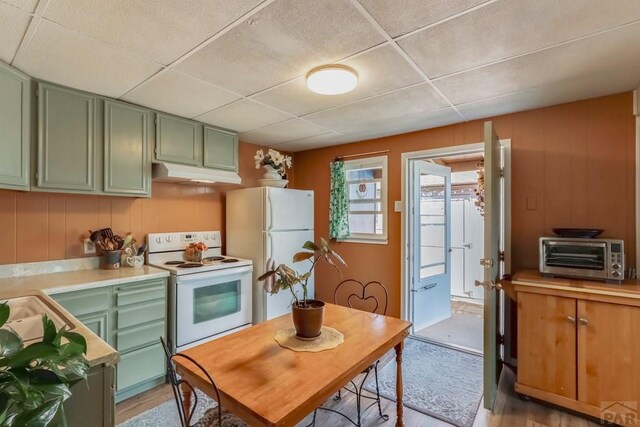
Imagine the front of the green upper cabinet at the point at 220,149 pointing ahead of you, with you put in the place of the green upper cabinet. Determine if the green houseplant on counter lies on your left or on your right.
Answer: on your right

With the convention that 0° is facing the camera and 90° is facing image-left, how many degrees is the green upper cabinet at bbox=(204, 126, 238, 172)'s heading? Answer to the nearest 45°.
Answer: approximately 315°

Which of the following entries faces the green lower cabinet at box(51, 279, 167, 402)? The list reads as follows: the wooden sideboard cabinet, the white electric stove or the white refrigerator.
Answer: the wooden sideboard cabinet

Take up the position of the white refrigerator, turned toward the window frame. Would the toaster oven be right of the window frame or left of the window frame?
right

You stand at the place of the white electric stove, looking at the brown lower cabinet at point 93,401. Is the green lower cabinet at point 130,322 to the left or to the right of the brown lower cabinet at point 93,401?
right

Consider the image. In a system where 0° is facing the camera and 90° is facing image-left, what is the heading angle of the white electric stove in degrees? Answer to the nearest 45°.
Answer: approximately 315°

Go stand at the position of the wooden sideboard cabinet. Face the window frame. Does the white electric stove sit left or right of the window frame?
left

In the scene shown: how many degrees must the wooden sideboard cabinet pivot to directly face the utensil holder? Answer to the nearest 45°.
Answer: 0° — it already faces it

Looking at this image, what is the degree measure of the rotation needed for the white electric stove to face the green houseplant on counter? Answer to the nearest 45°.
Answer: approximately 45° to its right
